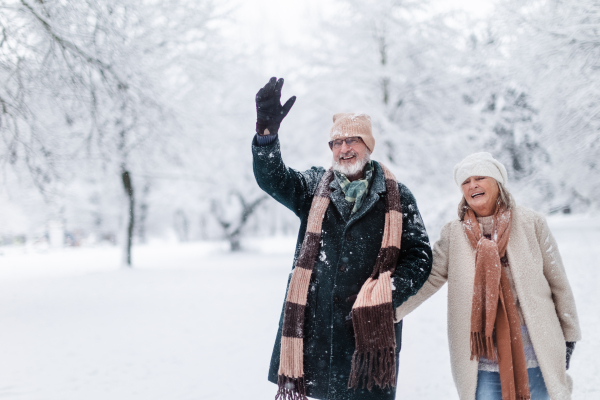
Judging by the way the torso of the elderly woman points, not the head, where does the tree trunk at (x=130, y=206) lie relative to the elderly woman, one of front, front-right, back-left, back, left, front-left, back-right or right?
back-right

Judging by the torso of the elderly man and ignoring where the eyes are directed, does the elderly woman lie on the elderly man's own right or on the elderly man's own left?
on the elderly man's own left

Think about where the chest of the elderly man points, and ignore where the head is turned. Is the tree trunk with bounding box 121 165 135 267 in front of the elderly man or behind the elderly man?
behind

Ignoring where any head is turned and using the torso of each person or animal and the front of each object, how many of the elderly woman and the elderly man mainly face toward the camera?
2

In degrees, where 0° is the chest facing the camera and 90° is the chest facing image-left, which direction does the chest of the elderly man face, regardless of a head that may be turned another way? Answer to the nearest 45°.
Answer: approximately 0°

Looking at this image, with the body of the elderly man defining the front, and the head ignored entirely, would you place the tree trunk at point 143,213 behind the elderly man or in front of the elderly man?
behind

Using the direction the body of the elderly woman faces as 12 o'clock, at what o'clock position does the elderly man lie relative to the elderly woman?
The elderly man is roughly at 2 o'clock from the elderly woman.
